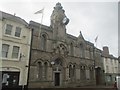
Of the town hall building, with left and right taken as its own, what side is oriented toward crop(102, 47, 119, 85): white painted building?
left

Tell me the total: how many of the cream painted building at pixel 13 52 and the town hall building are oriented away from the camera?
0

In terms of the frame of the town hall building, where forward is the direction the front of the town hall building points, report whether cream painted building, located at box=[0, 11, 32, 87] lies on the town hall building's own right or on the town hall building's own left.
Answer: on the town hall building's own right

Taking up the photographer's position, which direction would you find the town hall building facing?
facing the viewer and to the right of the viewer

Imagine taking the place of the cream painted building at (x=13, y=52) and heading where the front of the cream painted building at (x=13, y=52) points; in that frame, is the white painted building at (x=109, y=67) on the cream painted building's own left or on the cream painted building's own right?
on the cream painted building's own left
